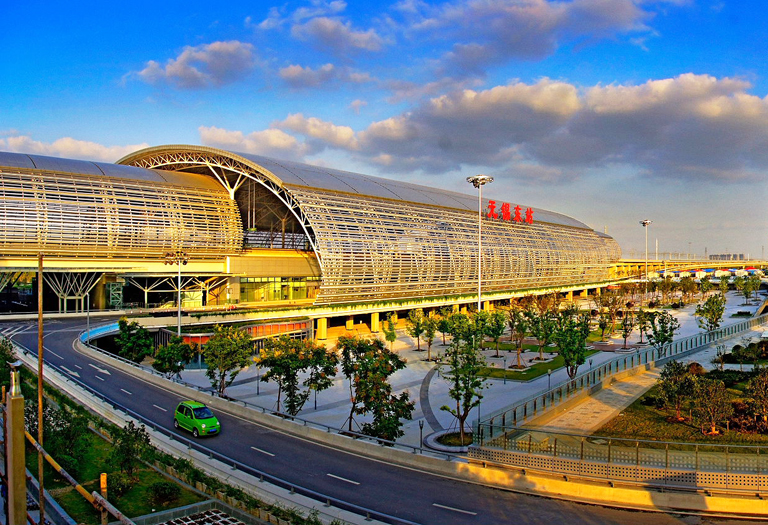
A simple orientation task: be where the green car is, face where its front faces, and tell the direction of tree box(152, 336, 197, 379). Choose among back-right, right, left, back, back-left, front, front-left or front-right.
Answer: back-left

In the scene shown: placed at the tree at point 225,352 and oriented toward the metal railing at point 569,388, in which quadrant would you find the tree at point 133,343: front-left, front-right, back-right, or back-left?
back-left

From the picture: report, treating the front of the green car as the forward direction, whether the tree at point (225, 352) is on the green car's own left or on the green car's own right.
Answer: on the green car's own left

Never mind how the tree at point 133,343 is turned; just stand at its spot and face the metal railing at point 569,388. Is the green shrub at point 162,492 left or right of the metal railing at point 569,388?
right

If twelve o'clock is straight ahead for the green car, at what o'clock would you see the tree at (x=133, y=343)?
The tree is roughly at 7 o'clock from the green car.

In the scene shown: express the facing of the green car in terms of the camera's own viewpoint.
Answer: facing the viewer and to the right of the viewer

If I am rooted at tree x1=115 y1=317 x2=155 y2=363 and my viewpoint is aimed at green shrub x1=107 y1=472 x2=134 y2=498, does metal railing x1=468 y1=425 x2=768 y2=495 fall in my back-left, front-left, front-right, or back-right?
front-left

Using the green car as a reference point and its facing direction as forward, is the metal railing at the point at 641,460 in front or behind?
in front

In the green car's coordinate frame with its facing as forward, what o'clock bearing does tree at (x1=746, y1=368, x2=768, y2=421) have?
The tree is roughly at 11 o'clock from the green car.

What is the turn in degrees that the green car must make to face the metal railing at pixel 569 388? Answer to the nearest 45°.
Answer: approximately 45° to its left

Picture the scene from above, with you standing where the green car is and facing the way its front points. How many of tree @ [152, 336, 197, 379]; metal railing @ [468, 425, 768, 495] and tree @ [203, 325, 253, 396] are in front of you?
1

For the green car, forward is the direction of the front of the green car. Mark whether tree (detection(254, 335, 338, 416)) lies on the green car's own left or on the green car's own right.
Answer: on the green car's own left
